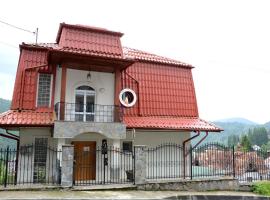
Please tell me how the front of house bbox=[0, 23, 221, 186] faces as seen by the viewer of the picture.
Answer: facing the viewer

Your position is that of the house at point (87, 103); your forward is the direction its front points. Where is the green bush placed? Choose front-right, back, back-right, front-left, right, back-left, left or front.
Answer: left

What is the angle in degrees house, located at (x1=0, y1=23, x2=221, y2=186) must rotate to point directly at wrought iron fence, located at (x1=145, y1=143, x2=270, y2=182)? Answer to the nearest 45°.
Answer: approximately 90° to its left
